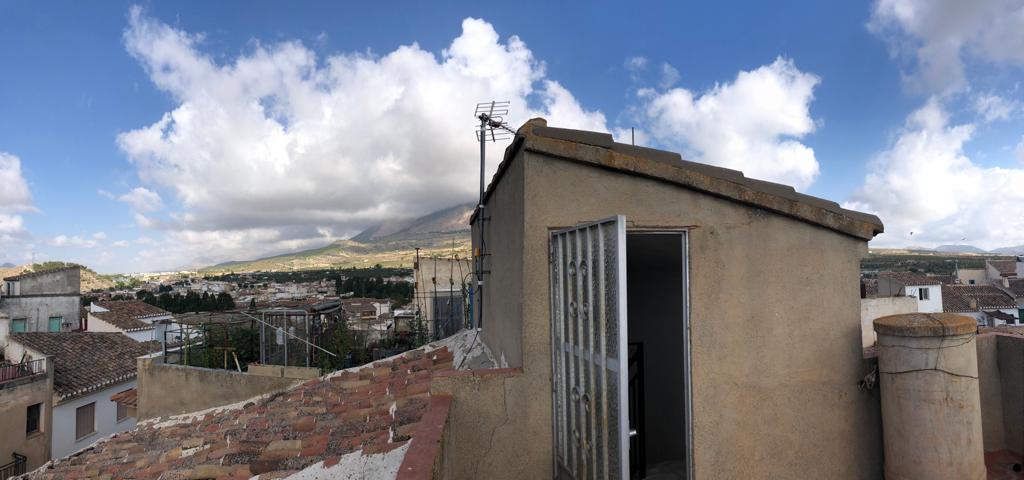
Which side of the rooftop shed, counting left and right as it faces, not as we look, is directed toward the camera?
front

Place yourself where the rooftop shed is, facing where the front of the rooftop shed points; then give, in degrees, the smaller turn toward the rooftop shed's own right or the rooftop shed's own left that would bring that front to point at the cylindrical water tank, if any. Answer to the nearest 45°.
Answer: approximately 90° to the rooftop shed's own left
